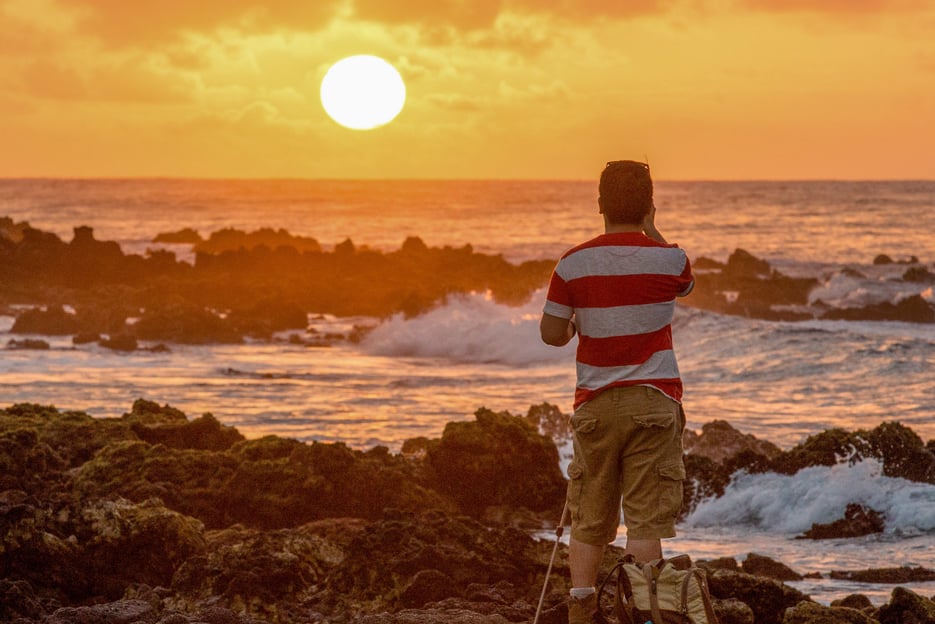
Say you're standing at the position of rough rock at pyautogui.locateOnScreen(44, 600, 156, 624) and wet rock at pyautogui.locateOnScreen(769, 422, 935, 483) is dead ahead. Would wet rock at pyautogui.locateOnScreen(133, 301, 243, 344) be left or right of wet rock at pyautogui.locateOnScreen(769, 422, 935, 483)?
left

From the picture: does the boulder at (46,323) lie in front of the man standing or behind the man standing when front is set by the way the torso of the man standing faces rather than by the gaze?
in front

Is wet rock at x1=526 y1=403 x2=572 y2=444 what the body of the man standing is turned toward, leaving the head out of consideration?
yes

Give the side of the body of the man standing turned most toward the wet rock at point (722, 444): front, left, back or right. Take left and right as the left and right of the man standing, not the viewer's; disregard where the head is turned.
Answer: front

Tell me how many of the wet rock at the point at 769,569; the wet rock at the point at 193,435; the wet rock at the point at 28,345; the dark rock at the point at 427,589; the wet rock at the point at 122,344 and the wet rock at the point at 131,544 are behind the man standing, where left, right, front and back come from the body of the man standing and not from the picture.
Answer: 0

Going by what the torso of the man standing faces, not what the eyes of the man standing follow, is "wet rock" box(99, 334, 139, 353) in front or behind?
in front

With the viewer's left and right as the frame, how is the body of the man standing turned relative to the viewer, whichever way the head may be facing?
facing away from the viewer

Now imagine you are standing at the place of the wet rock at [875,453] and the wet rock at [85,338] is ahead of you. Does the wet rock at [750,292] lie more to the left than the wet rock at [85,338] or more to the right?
right

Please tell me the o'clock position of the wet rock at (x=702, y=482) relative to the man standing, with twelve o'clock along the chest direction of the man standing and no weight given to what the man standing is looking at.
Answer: The wet rock is roughly at 12 o'clock from the man standing.

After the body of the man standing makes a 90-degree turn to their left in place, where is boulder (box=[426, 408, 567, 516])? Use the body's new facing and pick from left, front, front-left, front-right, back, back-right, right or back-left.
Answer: right

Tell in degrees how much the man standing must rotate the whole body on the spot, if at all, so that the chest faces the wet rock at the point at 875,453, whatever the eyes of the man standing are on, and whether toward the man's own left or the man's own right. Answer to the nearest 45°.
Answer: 0° — they already face it

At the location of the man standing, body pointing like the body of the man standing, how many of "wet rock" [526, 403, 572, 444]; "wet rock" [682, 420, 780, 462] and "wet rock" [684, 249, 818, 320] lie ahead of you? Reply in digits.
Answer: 3

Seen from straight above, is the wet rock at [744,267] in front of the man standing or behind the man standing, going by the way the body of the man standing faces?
in front

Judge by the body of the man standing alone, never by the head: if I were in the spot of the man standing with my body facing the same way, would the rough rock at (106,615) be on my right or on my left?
on my left

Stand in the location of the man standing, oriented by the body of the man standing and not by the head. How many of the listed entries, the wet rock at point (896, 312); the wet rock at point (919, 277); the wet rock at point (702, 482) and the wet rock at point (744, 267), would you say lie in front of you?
4

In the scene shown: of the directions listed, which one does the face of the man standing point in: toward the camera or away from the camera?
away from the camera
